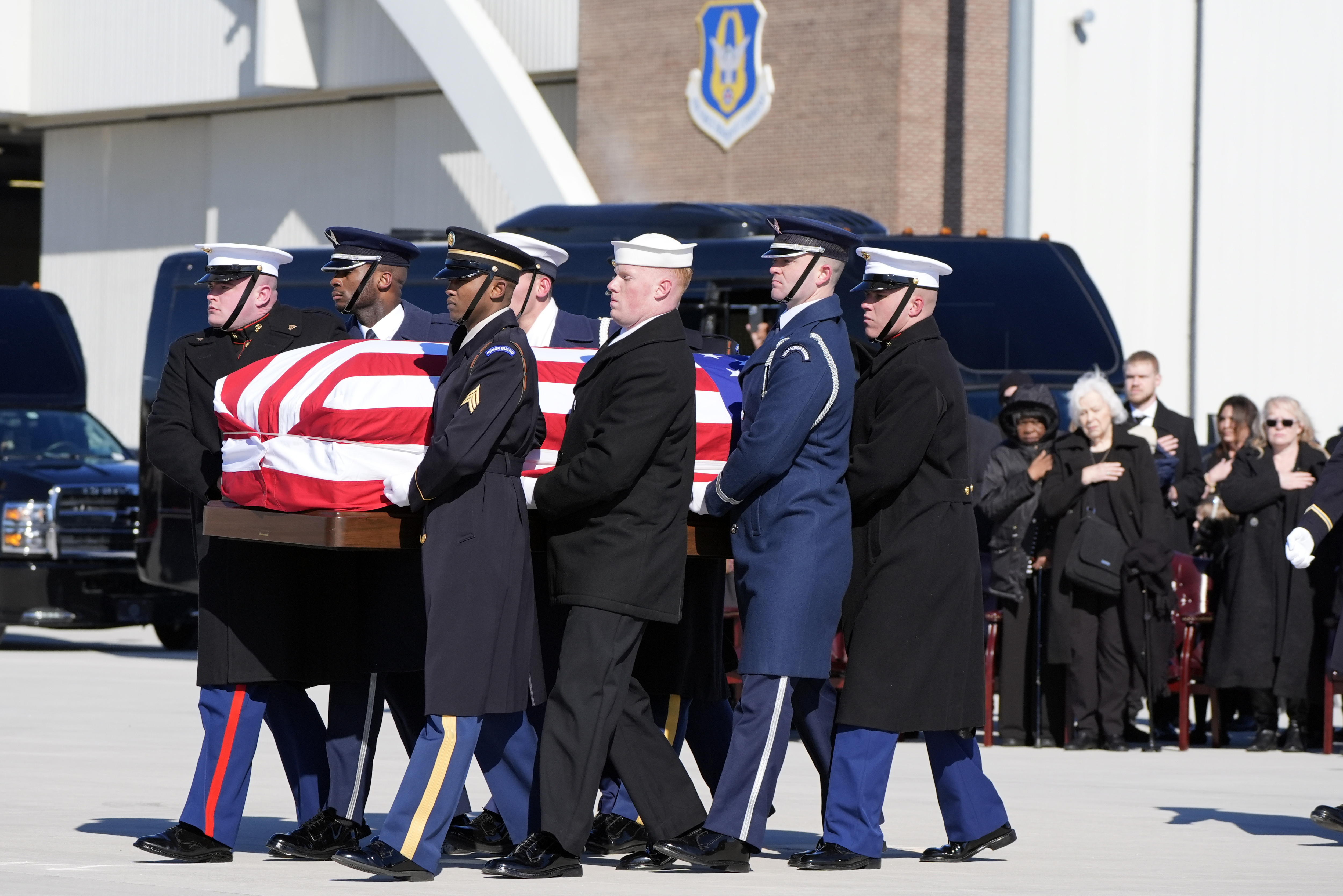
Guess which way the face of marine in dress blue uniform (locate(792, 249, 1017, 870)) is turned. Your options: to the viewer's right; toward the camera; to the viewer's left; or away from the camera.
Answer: to the viewer's left

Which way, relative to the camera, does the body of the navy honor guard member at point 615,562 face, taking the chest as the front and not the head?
to the viewer's left

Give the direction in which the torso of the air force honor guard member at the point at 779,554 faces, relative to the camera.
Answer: to the viewer's left

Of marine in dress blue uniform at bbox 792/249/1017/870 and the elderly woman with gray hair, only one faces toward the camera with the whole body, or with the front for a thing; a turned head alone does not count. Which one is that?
the elderly woman with gray hair

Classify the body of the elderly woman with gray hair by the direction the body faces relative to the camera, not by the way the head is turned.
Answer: toward the camera

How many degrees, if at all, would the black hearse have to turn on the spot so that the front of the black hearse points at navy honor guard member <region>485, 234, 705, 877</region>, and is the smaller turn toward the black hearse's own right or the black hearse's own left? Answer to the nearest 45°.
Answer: approximately 45° to the black hearse's own right

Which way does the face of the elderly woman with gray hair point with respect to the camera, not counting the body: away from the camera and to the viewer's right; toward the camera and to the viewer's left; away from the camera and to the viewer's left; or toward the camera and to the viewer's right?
toward the camera and to the viewer's left

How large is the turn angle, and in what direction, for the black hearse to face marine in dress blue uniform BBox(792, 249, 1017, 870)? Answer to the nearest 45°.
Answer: approximately 45° to its right

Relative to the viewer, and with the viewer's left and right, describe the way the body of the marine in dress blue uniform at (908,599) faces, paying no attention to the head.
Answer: facing to the left of the viewer

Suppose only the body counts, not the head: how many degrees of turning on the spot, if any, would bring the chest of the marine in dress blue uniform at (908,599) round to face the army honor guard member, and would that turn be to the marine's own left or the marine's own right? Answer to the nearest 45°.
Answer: approximately 45° to the marine's own left

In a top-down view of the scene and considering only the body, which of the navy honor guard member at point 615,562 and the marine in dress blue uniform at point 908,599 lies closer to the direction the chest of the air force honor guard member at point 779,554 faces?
the navy honor guard member

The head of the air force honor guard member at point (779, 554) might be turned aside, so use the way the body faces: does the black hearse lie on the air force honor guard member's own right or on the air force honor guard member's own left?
on the air force honor guard member's own right

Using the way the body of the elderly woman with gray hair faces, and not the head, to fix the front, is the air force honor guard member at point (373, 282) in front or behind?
in front
